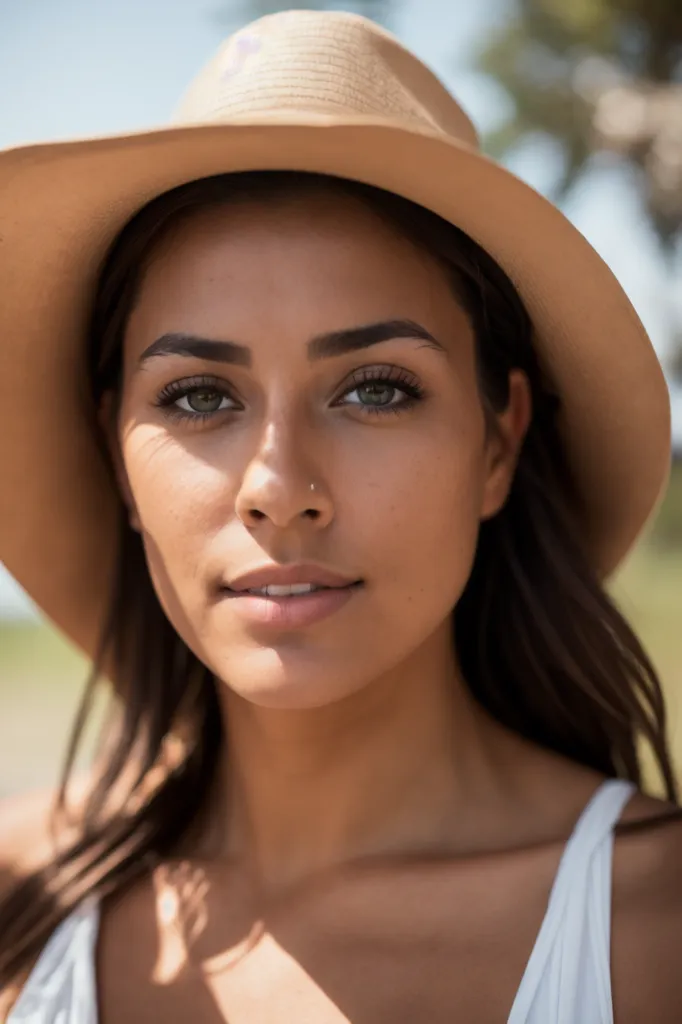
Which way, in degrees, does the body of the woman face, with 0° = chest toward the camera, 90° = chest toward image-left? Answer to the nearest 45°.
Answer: approximately 0°

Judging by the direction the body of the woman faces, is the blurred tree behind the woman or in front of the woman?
behind
